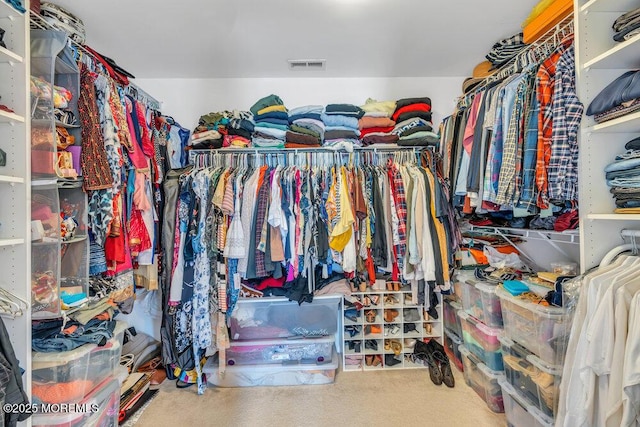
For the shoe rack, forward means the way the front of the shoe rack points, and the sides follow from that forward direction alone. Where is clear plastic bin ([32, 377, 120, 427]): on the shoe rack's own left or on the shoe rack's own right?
on the shoe rack's own right

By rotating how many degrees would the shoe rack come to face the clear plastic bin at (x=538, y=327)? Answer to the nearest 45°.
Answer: approximately 45° to its left

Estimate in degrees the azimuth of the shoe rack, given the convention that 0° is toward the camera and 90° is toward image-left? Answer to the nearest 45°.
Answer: approximately 0°

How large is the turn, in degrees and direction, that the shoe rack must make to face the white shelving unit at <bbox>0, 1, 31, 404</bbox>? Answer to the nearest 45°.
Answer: approximately 45° to its right

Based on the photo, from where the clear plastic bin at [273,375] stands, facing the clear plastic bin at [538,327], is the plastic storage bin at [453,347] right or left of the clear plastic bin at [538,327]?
left

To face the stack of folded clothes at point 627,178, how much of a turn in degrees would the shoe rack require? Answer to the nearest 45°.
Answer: approximately 45° to its left

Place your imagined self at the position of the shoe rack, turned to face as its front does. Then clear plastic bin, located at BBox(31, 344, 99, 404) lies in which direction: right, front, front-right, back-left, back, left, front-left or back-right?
front-right
